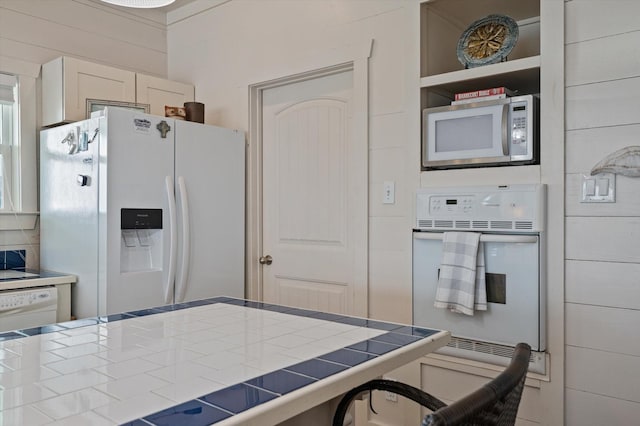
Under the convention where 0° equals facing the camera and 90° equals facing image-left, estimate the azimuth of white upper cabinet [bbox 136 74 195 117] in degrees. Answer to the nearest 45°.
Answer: approximately 315°
